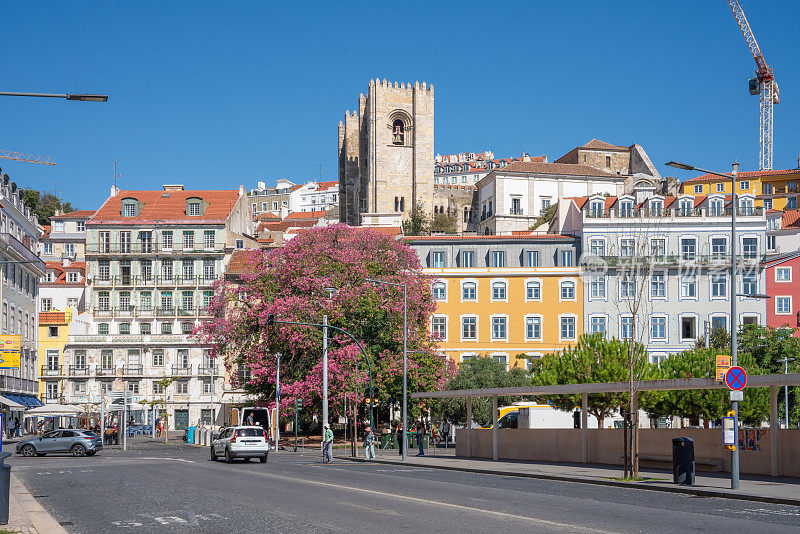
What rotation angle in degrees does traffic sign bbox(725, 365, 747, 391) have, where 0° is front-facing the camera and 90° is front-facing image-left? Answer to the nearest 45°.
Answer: approximately 0°

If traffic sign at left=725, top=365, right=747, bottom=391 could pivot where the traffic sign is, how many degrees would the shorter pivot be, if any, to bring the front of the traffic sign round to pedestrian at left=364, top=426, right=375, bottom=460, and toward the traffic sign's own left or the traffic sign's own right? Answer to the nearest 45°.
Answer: approximately 135° to the traffic sign's own right

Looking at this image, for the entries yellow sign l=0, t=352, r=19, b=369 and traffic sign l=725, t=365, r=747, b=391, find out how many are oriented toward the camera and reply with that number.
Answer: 2

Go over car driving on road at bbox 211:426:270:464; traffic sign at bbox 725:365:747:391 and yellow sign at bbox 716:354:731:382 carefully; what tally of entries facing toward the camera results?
2

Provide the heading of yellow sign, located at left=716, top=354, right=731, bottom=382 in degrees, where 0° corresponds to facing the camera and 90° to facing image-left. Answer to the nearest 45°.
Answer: approximately 0°

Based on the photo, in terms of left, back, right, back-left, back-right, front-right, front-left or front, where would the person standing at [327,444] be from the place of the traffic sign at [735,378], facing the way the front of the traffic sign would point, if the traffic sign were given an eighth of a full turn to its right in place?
right

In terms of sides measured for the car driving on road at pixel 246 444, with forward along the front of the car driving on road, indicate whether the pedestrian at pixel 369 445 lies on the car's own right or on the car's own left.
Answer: on the car's own right

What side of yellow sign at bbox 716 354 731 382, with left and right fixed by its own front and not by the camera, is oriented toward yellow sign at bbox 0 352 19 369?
right

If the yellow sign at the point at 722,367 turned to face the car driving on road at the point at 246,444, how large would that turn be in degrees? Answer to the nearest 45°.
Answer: approximately 135° to its right
